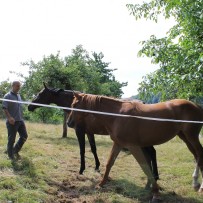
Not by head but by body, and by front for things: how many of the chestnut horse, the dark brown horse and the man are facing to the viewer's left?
2

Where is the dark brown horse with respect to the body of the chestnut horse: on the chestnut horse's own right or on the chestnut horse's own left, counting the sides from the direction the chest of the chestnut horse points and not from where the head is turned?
on the chestnut horse's own right

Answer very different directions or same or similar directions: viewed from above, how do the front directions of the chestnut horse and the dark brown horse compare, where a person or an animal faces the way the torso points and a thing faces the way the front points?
same or similar directions

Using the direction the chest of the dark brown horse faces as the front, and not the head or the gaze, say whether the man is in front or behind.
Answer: in front

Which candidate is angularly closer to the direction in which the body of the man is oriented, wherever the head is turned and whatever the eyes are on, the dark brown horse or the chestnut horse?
the chestnut horse

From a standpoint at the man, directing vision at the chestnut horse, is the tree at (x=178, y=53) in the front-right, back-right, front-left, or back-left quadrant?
front-left

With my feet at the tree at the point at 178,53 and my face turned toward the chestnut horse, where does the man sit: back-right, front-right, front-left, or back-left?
front-right

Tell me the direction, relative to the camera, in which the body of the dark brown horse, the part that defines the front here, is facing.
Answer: to the viewer's left

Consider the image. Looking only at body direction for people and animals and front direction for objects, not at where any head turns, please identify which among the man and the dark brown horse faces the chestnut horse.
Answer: the man

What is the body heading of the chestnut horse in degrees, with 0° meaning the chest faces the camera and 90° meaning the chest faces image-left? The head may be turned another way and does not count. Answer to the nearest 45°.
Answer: approximately 90°

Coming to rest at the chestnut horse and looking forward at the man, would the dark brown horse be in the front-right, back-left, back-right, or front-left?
front-right

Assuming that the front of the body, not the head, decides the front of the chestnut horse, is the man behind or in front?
in front

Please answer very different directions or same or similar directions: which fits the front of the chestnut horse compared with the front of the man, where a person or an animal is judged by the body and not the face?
very different directions

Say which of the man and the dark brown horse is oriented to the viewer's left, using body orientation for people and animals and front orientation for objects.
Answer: the dark brown horse

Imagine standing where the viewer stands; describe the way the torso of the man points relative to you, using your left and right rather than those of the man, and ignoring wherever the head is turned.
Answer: facing the viewer and to the right of the viewer
